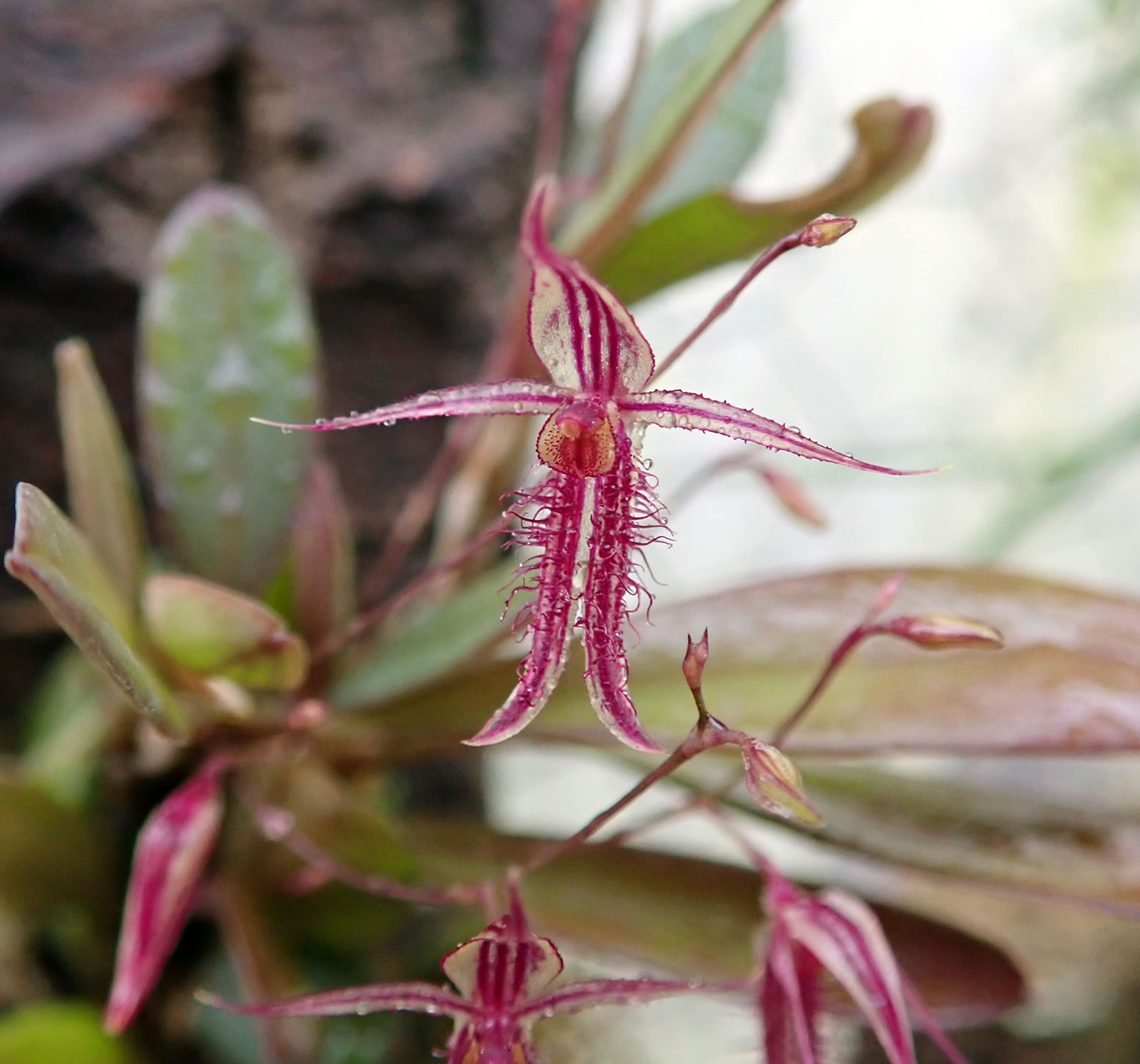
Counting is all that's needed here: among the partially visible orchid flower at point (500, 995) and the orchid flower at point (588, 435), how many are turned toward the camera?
2

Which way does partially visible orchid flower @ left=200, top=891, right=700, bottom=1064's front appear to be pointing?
toward the camera

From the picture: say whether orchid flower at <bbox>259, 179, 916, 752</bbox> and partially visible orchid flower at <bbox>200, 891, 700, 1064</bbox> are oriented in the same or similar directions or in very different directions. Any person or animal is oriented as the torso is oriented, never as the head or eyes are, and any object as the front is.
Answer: same or similar directions

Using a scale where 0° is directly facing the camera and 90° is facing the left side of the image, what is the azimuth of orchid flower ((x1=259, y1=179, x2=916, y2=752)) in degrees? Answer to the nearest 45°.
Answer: approximately 0°
